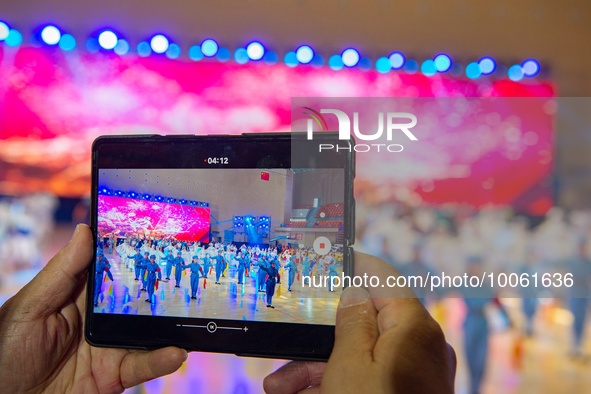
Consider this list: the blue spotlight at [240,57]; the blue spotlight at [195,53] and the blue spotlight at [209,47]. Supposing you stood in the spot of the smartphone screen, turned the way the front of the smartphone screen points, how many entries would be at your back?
3

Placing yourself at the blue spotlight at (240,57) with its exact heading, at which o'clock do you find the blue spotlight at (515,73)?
the blue spotlight at (515,73) is roughly at 9 o'clock from the blue spotlight at (240,57).

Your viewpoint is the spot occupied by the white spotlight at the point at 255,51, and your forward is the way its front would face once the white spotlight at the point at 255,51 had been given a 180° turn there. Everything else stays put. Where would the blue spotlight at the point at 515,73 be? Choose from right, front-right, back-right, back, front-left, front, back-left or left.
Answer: right

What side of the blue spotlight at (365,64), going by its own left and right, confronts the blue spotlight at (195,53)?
right

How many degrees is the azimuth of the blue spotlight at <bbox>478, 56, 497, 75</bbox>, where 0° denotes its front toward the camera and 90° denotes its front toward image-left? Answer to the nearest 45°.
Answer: approximately 0°

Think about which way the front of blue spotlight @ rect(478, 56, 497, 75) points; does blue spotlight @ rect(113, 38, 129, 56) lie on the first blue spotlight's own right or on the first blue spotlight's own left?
on the first blue spotlight's own right
